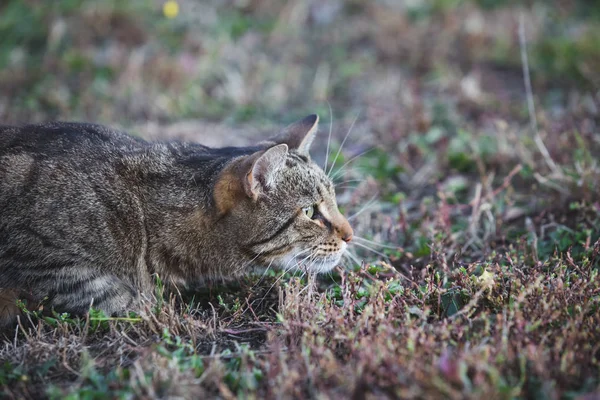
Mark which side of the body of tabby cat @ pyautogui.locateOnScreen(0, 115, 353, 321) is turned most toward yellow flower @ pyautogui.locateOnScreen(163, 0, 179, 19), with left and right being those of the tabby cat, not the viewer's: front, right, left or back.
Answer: left

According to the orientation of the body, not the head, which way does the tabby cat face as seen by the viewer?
to the viewer's right
